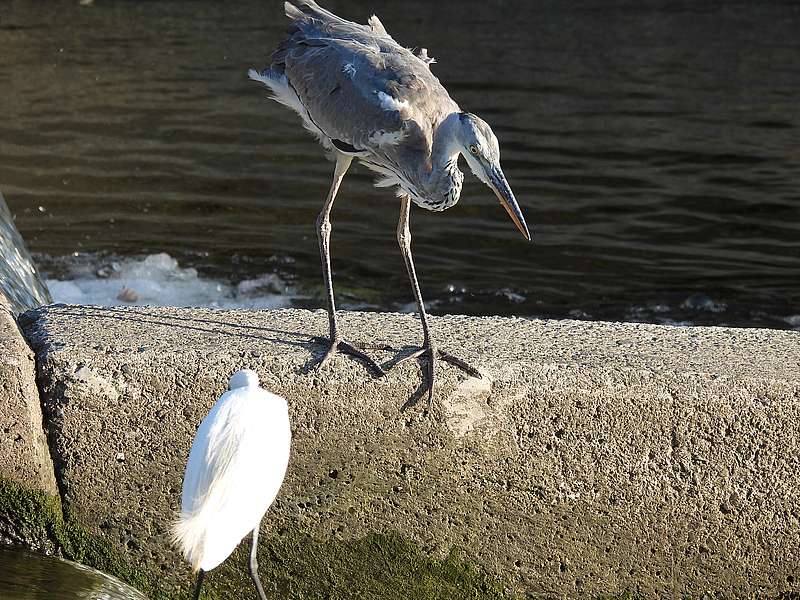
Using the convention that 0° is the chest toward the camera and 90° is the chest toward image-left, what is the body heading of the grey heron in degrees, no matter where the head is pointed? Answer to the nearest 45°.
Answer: approximately 315°

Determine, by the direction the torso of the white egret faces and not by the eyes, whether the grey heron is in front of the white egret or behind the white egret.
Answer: in front

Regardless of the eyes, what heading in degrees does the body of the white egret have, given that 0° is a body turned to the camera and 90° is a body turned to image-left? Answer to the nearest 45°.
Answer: approximately 225°

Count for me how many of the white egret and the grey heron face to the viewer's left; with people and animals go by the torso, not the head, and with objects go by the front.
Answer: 0

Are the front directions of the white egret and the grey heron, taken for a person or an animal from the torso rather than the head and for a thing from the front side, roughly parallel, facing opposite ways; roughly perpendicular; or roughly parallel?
roughly perpendicular

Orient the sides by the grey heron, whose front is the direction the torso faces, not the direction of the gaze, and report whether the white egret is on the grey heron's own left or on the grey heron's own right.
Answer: on the grey heron's own right
